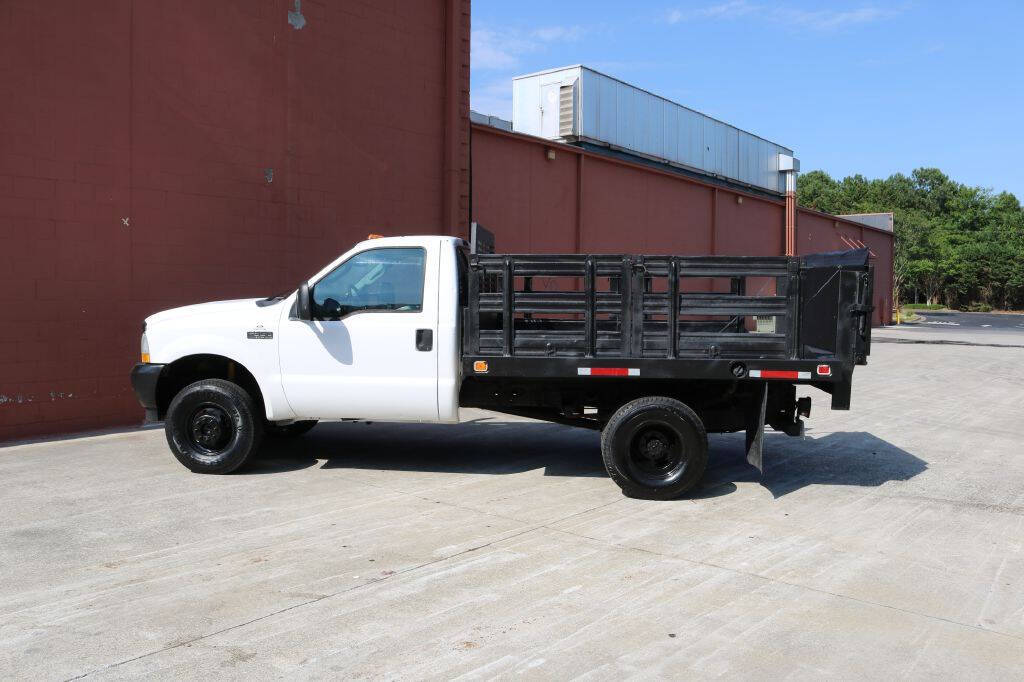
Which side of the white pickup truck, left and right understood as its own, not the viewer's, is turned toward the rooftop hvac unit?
right

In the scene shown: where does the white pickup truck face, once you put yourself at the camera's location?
facing to the left of the viewer
